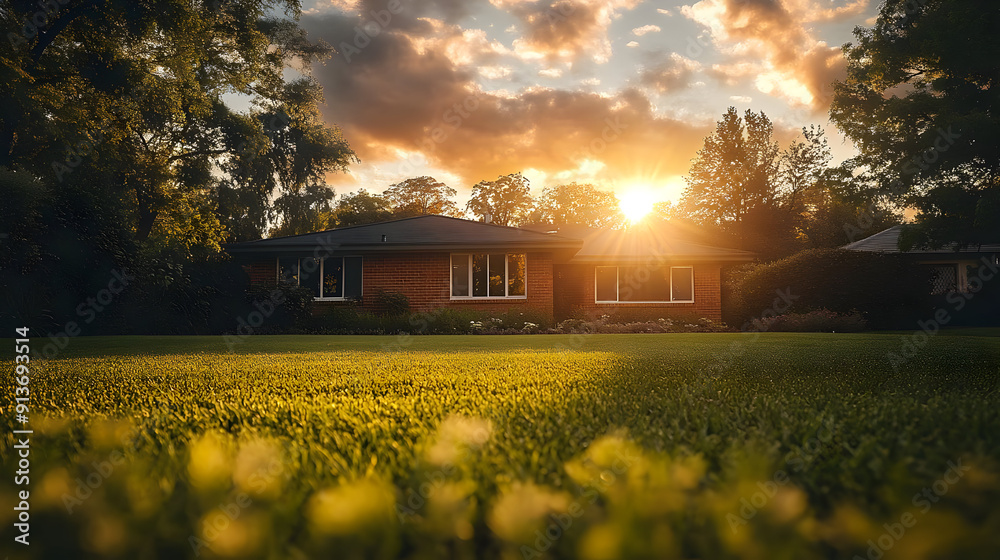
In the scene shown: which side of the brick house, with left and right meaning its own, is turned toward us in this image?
front

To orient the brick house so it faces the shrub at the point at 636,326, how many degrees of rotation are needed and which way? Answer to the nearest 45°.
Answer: approximately 45° to its left

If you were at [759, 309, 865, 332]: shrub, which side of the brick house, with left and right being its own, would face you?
left

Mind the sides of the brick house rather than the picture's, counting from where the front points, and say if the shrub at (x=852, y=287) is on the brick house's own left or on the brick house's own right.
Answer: on the brick house's own left

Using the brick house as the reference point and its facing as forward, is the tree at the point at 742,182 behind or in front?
behind

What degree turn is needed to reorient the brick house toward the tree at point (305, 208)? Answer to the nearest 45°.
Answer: approximately 135° to its right
